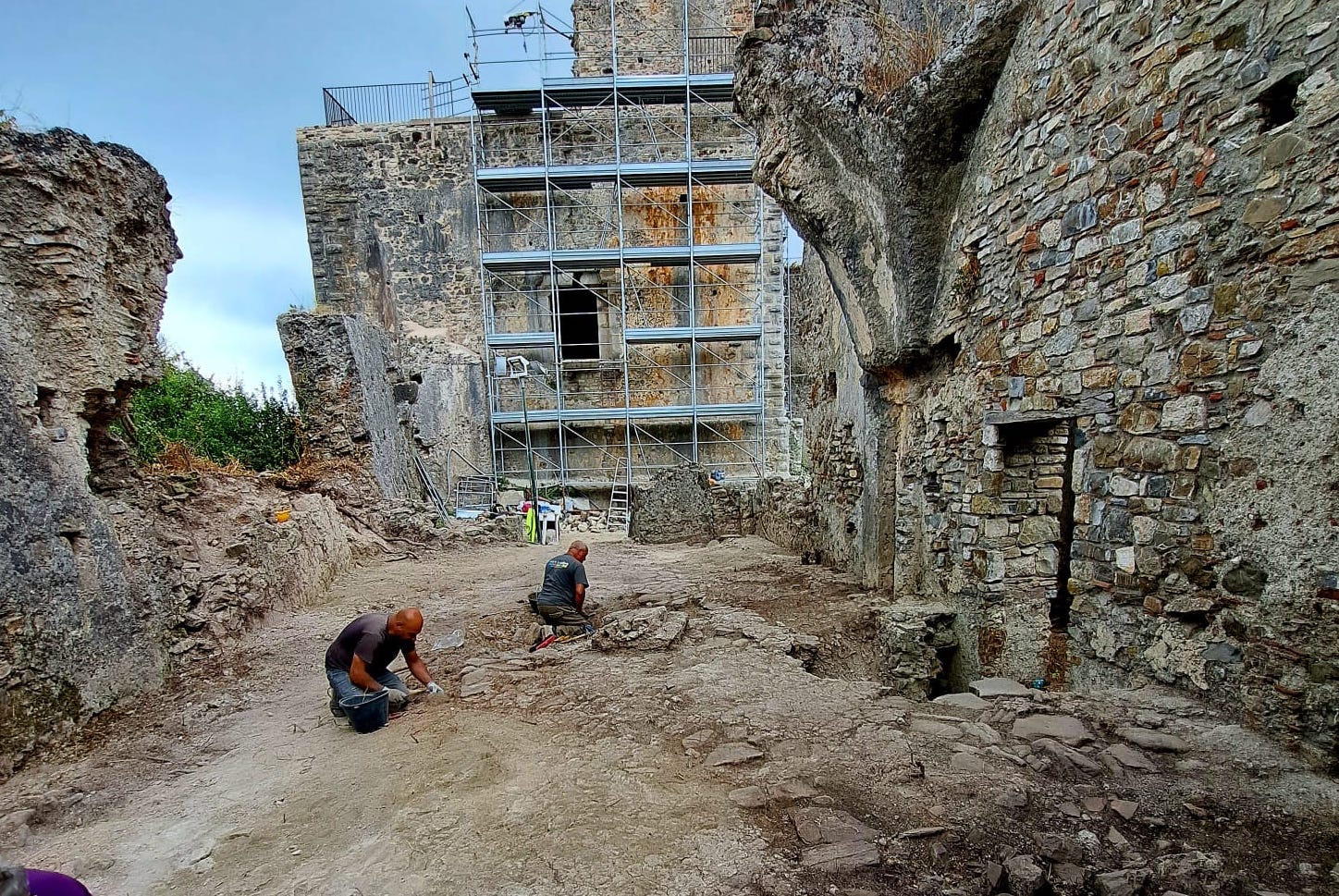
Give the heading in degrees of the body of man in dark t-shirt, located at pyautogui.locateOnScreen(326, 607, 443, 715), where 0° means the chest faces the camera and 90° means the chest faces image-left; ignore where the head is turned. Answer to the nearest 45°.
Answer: approximately 315°

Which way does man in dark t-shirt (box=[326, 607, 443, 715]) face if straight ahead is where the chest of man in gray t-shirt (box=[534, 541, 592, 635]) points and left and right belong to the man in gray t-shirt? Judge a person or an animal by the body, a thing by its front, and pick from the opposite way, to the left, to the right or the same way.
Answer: to the right

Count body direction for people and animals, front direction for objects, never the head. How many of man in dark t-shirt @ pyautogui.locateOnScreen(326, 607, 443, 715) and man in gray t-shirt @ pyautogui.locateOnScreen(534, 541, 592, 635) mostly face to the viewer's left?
0

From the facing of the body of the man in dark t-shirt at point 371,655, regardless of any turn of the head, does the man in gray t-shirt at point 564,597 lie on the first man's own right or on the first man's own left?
on the first man's own left

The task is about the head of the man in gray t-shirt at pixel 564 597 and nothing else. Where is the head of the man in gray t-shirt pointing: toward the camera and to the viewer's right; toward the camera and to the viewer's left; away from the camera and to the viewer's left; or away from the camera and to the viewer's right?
away from the camera and to the viewer's right

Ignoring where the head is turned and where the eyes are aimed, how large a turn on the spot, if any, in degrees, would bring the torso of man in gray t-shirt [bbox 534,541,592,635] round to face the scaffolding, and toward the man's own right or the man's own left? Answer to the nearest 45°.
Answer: approximately 45° to the man's own left

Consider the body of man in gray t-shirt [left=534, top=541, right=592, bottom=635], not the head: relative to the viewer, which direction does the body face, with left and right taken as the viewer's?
facing away from the viewer and to the right of the viewer

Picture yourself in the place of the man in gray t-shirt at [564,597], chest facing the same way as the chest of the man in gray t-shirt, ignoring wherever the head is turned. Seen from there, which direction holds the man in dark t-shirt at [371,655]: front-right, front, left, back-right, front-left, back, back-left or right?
back

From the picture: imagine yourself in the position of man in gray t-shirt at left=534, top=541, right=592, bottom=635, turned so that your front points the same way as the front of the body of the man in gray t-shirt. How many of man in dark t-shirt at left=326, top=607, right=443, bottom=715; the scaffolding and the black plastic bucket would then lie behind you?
2

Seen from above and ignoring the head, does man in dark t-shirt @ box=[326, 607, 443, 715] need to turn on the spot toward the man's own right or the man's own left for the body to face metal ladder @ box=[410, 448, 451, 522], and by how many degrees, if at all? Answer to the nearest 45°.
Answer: approximately 135° to the man's own left

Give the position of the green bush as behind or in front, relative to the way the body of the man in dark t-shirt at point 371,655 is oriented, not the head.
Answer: behind
